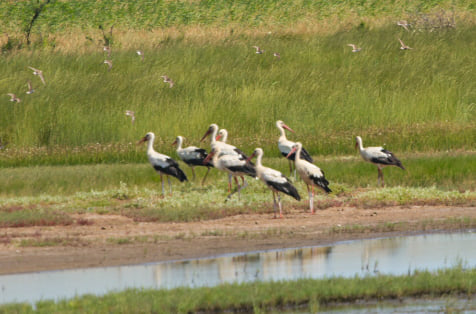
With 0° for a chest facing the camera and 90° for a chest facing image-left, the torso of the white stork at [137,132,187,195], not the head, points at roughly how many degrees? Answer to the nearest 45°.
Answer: approximately 90°

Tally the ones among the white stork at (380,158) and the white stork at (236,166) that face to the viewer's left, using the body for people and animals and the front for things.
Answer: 2

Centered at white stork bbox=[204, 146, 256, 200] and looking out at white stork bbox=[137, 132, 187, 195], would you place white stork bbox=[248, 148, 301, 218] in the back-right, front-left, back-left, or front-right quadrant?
back-left

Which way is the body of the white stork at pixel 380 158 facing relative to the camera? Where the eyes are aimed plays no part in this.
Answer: to the viewer's left

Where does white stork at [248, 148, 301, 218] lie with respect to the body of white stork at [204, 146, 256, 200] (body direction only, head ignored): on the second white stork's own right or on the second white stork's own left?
on the second white stork's own left

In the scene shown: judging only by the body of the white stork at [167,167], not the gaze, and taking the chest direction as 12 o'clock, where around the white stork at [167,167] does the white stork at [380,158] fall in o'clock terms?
the white stork at [380,158] is roughly at 6 o'clock from the white stork at [167,167].

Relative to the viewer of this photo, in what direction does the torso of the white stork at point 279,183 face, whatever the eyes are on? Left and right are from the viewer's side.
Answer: facing to the left of the viewer

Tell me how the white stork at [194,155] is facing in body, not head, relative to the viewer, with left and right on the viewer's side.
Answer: facing to the left of the viewer

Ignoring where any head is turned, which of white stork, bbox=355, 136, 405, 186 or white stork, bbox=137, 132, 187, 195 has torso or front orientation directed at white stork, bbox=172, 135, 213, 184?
white stork, bbox=355, 136, 405, 186

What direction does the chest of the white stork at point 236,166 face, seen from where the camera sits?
to the viewer's left

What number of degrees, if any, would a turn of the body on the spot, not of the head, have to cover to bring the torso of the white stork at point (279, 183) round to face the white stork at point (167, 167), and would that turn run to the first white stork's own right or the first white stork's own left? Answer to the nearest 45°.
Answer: approximately 45° to the first white stork's own right
